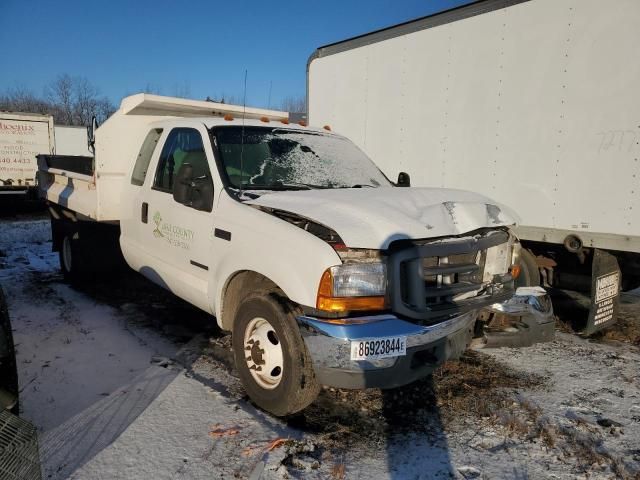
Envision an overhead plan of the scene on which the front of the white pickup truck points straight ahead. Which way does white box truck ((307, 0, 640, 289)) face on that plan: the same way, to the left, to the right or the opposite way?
the opposite way

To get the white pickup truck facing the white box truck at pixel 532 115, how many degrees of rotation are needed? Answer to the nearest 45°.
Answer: approximately 90° to its left

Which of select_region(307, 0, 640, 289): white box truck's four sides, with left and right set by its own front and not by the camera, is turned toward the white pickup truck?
left

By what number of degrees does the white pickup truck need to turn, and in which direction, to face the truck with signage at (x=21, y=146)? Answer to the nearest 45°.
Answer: approximately 180°

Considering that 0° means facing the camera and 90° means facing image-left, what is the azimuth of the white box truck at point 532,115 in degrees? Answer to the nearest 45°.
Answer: approximately 135°
